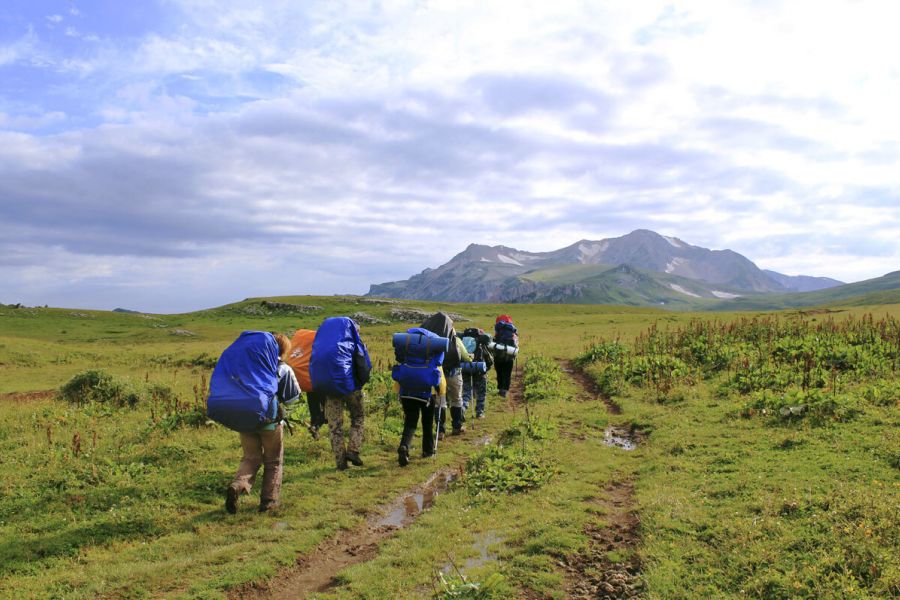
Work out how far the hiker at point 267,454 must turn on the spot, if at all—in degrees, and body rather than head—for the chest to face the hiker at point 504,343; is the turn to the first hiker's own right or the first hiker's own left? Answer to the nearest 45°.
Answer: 0° — they already face them

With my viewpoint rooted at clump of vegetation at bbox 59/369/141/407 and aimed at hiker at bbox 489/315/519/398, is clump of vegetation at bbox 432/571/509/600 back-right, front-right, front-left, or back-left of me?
front-right

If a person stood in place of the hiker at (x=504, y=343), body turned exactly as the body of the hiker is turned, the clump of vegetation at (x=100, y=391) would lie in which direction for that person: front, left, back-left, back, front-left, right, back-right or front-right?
left

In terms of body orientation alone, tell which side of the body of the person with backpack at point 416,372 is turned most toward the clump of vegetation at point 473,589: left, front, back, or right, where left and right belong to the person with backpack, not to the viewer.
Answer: back

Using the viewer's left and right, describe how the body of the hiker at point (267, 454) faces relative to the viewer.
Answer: facing away from the viewer and to the right of the viewer

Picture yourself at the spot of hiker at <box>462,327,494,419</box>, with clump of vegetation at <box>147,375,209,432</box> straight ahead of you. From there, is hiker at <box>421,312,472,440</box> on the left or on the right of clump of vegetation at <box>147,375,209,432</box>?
left

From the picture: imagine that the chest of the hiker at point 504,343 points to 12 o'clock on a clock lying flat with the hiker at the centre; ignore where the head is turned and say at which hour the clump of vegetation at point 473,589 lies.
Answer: The clump of vegetation is roughly at 6 o'clock from the hiker.

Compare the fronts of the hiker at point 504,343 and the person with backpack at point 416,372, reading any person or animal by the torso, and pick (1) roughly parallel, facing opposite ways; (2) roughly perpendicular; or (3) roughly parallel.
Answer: roughly parallel

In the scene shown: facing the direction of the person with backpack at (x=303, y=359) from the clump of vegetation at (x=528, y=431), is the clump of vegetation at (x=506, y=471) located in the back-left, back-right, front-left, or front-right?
front-left

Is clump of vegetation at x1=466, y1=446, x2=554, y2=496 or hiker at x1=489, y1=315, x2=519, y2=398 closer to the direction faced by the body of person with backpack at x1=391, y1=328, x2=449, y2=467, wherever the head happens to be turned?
the hiker

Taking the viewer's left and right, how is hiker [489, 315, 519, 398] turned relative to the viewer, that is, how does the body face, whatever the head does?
facing away from the viewer

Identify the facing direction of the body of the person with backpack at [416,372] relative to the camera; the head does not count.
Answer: away from the camera

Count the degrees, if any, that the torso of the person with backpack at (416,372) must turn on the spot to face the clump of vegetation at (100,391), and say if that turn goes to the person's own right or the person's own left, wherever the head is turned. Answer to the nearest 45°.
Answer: approximately 45° to the person's own left
